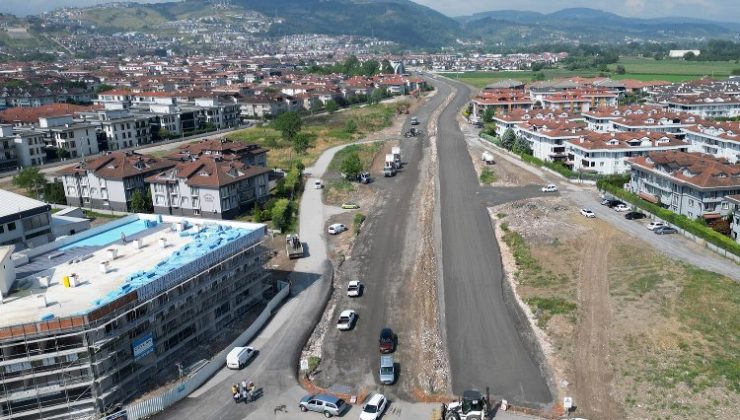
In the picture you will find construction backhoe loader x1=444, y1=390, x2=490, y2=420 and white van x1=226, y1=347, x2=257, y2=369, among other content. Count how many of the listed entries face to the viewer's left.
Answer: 1

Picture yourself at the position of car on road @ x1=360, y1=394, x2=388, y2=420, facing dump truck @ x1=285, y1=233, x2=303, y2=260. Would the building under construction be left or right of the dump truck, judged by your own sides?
left

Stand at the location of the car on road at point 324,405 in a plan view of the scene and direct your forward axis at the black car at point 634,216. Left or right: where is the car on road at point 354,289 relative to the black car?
left
